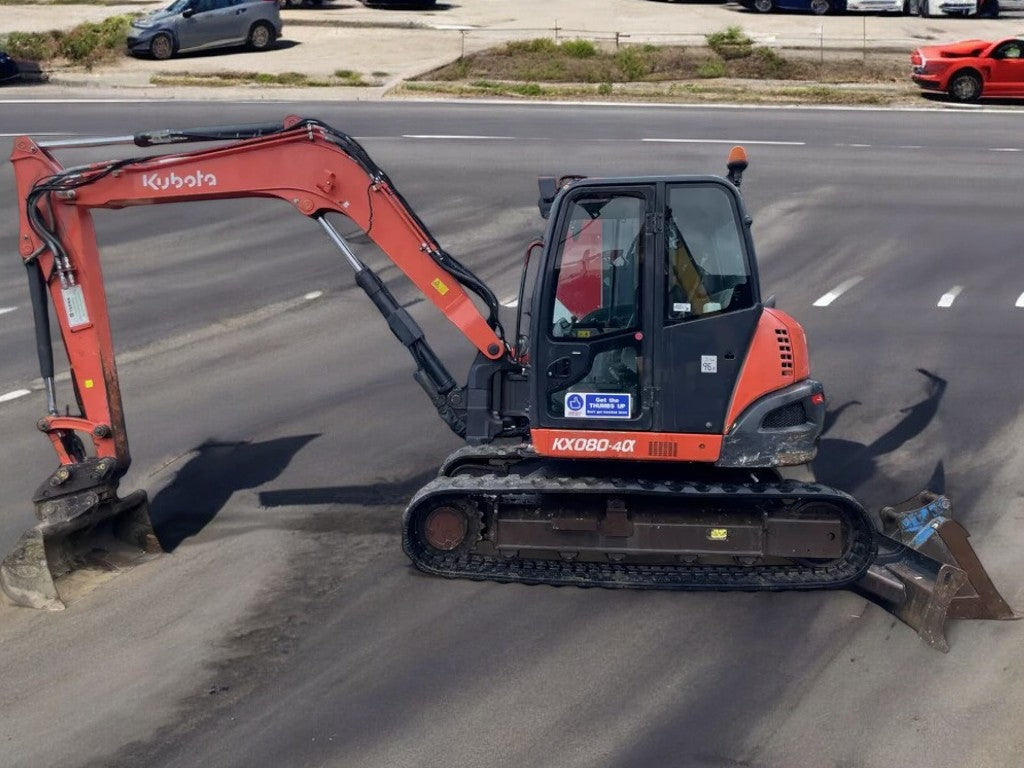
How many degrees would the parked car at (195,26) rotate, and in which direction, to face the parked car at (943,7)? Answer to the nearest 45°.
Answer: approximately 180°

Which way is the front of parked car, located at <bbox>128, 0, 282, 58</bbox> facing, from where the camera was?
facing to the left of the viewer

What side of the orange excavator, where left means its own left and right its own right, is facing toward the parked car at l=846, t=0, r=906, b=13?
right

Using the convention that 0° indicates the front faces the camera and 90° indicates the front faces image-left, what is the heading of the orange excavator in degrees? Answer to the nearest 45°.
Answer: approximately 90°

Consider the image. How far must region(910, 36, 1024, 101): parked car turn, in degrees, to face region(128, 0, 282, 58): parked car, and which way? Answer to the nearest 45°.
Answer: approximately 180°

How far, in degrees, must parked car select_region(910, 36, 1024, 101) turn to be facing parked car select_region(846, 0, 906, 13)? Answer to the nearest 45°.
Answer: approximately 90° to its left

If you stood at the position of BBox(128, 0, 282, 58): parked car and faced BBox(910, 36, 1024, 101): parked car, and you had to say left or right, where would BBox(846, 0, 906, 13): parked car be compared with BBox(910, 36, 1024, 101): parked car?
left
